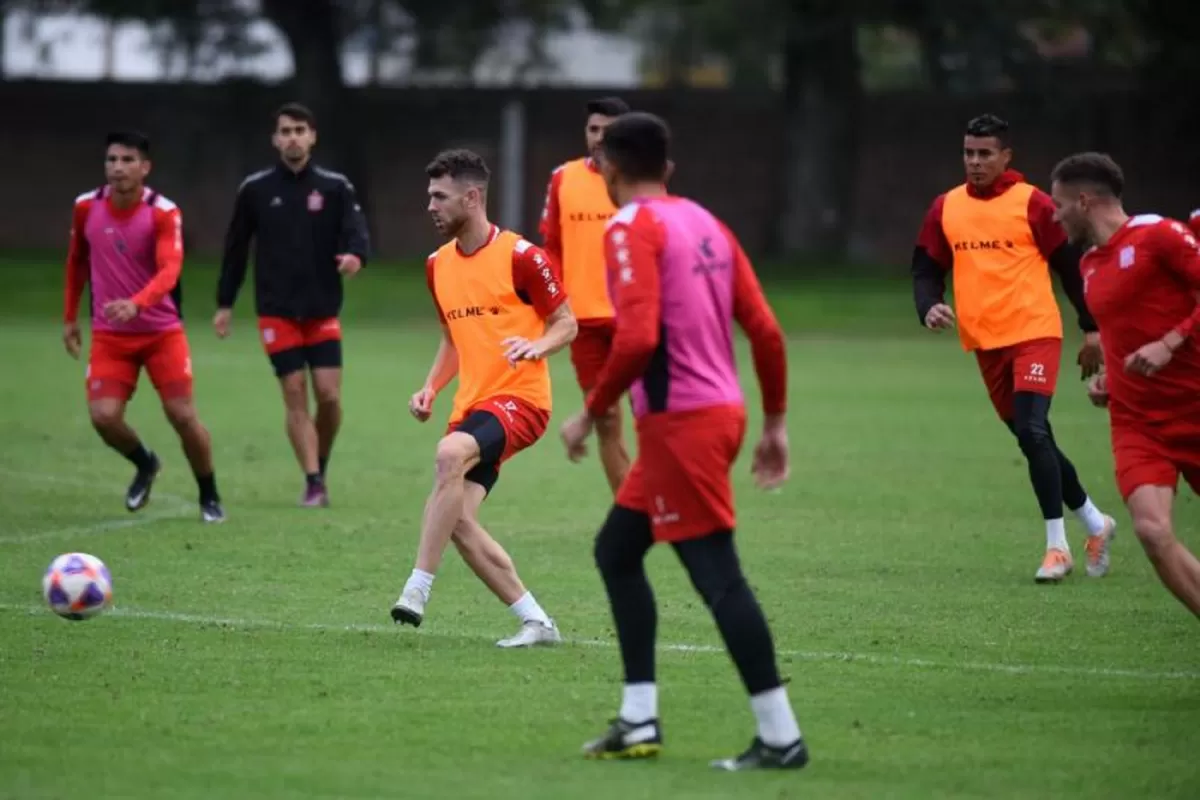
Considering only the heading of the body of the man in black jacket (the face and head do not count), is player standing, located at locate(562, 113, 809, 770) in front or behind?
in front

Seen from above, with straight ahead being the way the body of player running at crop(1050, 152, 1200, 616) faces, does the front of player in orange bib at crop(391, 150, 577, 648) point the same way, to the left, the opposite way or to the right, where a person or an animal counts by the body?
the same way

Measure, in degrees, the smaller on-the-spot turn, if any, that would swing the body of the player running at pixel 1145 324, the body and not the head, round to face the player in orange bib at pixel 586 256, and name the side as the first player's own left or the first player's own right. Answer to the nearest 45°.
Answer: approximately 90° to the first player's own right

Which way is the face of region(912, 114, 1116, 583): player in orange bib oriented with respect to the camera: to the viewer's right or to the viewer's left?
to the viewer's left

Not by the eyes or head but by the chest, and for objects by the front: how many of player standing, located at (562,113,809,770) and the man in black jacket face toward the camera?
1

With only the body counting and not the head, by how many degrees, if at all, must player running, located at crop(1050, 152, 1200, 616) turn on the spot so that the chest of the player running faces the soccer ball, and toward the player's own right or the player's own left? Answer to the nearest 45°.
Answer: approximately 45° to the player's own right

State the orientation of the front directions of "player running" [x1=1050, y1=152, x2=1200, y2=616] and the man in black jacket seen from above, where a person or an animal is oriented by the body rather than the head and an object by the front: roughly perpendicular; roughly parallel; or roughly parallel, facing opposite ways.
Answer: roughly perpendicular

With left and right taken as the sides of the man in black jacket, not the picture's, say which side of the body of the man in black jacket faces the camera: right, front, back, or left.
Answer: front

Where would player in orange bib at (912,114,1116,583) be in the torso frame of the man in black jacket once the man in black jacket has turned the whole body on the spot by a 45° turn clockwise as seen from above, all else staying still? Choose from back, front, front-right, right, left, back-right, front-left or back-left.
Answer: left

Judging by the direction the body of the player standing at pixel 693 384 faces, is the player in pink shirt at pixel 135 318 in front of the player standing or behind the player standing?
in front

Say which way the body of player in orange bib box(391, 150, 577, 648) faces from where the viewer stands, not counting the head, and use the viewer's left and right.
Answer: facing the viewer and to the left of the viewer

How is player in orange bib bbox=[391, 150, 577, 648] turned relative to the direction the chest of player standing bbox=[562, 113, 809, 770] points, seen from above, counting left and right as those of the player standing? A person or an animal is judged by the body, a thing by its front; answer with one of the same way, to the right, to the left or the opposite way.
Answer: to the left

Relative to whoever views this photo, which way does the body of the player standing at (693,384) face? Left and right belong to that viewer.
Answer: facing away from the viewer and to the left of the viewer

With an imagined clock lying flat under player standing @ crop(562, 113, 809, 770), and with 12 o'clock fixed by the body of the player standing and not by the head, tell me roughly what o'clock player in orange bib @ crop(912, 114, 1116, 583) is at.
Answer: The player in orange bib is roughly at 2 o'clock from the player standing.

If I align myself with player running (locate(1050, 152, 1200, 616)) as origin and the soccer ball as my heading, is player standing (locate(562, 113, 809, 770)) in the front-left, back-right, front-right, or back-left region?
front-left

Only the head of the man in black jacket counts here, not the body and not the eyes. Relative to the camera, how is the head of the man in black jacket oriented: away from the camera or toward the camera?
toward the camera

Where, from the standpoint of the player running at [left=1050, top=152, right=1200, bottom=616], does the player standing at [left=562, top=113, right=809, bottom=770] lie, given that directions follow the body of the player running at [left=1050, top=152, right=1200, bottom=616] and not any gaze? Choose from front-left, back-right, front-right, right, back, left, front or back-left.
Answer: front

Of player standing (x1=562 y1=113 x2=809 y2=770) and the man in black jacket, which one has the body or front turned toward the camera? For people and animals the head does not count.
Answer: the man in black jacket
